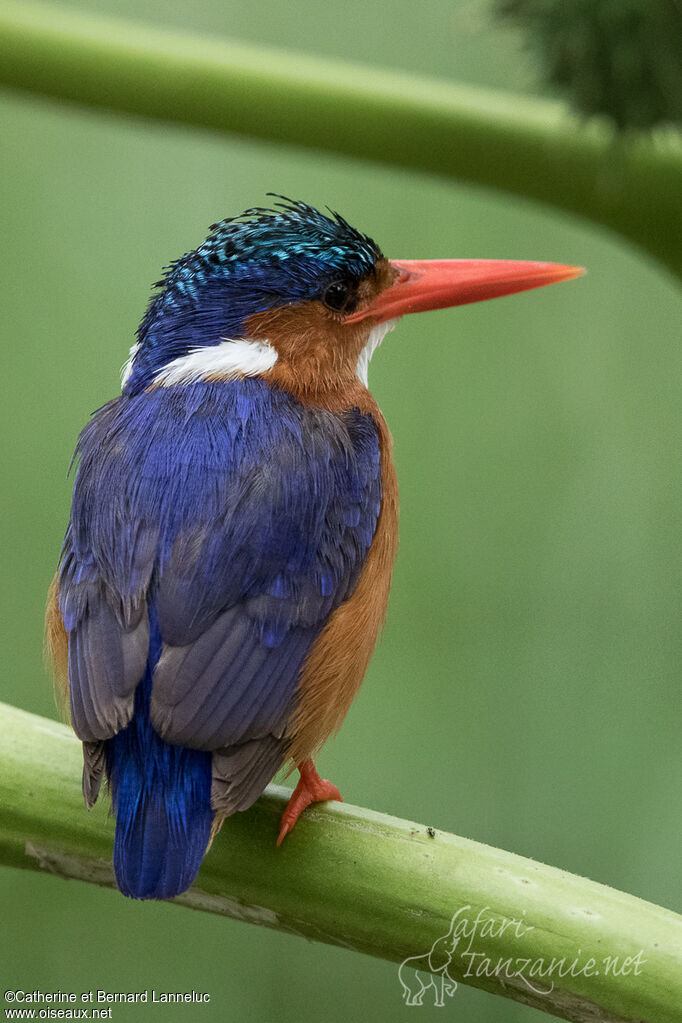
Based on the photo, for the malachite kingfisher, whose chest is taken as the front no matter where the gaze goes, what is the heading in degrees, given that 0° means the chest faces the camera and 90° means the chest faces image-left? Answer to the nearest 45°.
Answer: approximately 225°
